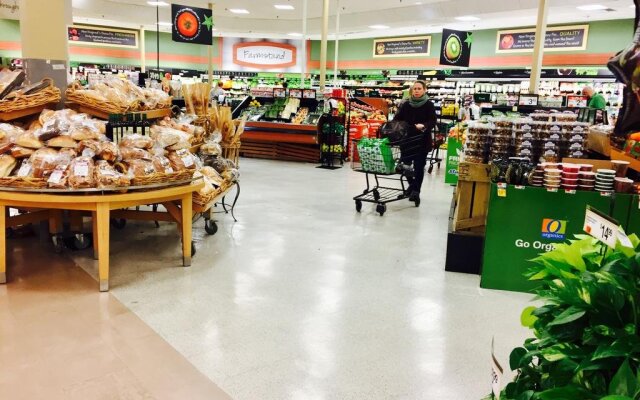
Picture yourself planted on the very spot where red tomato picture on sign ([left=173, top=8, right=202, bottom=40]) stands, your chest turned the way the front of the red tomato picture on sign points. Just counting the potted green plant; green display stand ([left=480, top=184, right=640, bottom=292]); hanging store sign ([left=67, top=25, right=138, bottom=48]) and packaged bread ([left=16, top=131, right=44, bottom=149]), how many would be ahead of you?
3

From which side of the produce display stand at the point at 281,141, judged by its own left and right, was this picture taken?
front

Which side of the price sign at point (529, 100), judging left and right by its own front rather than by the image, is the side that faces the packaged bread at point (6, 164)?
front

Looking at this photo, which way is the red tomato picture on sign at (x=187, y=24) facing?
toward the camera

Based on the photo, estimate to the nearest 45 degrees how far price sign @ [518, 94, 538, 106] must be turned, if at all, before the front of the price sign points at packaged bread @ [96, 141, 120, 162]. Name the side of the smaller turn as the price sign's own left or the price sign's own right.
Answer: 0° — it already faces it

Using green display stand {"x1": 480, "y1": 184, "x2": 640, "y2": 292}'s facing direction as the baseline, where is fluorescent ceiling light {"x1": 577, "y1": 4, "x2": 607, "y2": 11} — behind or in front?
behind

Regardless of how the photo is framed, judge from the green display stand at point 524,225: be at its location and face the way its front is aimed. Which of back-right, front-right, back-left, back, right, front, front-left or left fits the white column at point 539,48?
back

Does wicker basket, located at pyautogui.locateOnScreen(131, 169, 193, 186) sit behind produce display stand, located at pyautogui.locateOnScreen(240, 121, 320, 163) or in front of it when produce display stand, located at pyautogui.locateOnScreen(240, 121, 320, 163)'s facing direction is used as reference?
in front

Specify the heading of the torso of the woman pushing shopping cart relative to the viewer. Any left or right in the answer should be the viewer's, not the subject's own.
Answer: facing the viewer and to the left of the viewer

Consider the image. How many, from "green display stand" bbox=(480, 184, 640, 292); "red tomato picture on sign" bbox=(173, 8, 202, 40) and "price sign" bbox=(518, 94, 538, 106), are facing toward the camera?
3

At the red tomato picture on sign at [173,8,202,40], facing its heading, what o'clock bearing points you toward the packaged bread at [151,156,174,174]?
The packaged bread is roughly at 12 o'clock from the red tomato picture on sign.

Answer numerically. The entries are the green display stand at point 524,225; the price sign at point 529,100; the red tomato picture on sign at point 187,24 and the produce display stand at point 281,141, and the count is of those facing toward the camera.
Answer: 4

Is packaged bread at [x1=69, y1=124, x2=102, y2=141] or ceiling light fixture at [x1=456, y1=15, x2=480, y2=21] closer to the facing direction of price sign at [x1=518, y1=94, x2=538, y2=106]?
the packaged bread

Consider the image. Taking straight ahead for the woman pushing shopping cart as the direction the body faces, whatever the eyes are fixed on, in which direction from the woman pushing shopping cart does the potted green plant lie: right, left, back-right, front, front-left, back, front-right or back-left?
front-left

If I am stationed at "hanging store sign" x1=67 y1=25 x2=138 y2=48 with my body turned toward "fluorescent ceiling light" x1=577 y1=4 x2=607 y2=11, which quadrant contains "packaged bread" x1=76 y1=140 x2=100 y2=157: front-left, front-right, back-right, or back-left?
front-right

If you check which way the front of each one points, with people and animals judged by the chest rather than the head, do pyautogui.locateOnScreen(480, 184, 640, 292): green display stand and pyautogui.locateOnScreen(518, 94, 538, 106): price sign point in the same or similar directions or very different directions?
same or similar directions

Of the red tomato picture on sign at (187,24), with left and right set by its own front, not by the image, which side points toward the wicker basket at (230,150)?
front

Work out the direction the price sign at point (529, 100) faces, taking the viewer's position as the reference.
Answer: facing the viewer

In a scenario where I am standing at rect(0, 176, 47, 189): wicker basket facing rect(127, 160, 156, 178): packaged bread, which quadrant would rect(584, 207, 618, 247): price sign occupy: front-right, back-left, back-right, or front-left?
front-right

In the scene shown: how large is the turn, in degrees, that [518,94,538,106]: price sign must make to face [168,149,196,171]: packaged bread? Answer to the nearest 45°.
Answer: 0° — it already faces it

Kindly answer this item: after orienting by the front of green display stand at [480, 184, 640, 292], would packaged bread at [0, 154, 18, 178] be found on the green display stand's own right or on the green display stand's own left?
on the green display stand's own right
